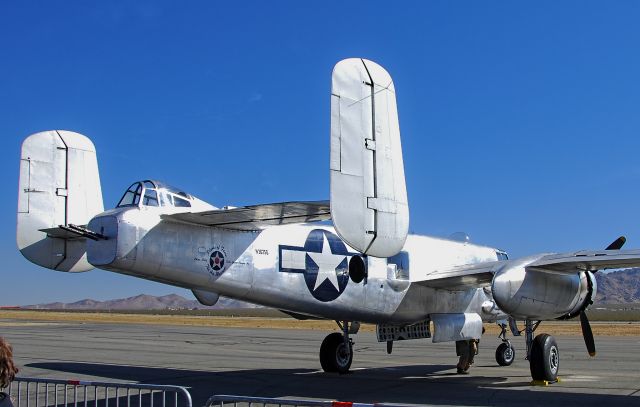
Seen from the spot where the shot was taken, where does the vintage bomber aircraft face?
facing away from the viewer and to the right of the viewer
